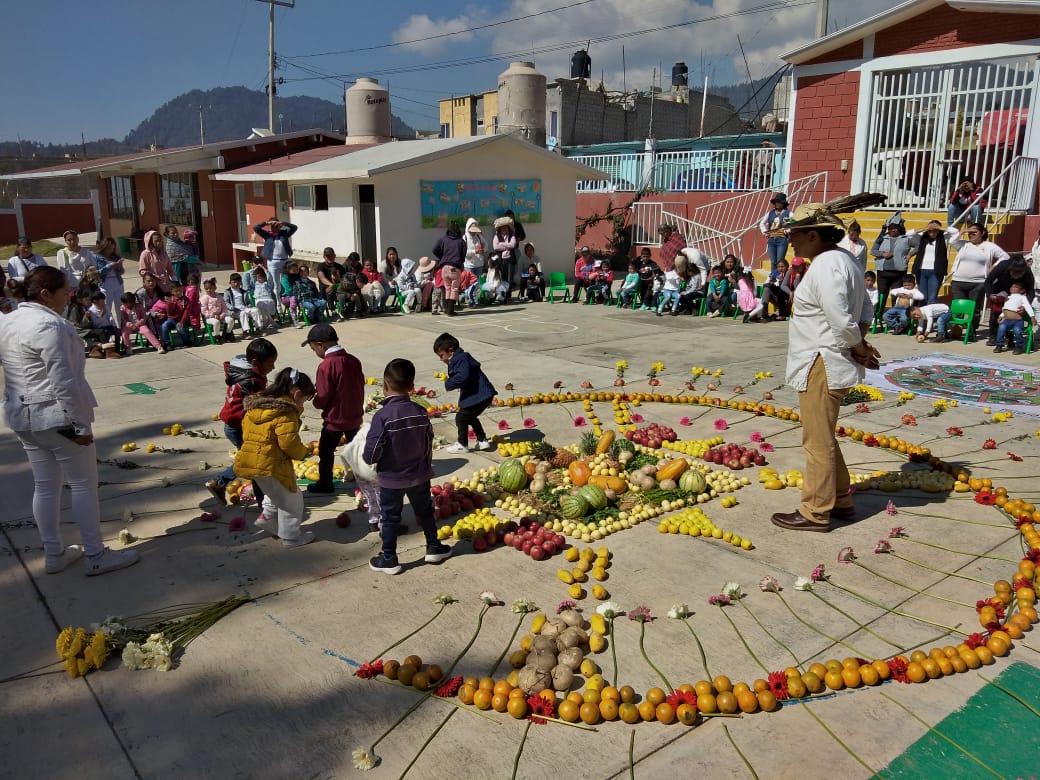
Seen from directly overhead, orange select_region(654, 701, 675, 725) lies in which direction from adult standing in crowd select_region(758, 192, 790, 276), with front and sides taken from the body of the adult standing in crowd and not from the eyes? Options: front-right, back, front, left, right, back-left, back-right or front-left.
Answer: front

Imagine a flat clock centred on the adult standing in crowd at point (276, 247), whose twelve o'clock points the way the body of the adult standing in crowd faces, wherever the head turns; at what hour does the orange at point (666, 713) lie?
The orange is roughly at 12 o'clock from the adult standing in crowd.

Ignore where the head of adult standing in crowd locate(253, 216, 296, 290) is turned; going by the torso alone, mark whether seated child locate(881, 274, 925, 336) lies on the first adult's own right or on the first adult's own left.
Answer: on the first adult's own left

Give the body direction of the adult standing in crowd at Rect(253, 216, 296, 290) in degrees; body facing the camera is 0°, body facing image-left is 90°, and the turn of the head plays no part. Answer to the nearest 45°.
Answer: approximately 0°

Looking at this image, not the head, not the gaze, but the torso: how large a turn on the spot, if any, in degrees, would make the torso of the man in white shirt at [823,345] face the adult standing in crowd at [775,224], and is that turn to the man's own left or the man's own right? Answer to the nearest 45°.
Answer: approximately 90° to the man's own right

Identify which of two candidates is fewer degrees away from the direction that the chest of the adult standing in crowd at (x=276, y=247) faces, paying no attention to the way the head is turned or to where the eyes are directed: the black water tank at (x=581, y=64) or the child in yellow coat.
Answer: the child in yellow coat

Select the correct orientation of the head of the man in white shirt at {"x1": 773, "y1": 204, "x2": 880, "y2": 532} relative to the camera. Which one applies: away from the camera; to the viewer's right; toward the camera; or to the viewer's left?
to the viewer's left

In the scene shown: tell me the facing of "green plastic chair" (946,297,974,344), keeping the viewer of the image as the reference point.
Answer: facing the viewer and to the left of the viewer

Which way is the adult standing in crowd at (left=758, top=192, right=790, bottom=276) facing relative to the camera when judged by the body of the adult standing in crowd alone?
toward the camera

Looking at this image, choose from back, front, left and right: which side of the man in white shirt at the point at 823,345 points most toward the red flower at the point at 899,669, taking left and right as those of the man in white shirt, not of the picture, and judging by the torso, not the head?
left

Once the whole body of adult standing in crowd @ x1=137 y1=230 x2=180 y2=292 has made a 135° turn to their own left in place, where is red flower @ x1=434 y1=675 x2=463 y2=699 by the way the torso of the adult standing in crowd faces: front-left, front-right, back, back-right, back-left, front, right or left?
back

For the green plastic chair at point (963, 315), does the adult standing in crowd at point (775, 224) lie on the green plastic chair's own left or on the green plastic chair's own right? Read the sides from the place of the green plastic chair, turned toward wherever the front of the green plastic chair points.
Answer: on the green plastic chair's own right

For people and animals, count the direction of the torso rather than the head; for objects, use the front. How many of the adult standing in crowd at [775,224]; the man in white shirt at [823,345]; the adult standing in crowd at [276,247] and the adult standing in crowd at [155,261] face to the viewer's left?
1

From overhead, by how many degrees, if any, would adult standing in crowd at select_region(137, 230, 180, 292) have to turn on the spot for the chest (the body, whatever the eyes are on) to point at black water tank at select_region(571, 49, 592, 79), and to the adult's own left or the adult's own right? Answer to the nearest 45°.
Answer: approximately 90° to the adult's own left

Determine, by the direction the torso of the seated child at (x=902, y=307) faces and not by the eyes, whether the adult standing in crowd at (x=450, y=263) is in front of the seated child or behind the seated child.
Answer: in front

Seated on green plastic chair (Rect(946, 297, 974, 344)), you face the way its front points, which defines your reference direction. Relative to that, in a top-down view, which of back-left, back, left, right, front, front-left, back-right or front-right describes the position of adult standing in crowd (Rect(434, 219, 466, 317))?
front-right

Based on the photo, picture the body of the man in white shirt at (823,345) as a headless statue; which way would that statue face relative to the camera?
to the viewer's left

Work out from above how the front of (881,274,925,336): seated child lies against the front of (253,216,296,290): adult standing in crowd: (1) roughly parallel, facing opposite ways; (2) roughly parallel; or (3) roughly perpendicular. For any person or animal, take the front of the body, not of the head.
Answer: roughly perpendicular

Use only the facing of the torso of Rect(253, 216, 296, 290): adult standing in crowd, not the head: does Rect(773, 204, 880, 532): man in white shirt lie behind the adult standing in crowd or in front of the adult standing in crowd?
in front
